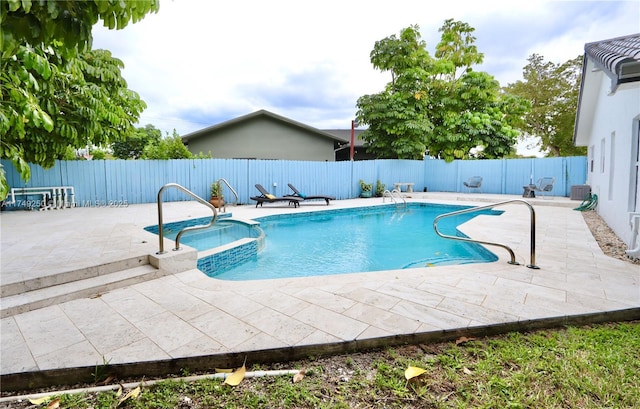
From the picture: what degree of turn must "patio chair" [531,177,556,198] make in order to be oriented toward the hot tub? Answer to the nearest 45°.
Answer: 0° — it already faces it

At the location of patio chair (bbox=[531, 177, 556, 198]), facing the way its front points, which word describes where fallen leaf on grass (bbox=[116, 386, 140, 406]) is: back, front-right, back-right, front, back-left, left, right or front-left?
front-left

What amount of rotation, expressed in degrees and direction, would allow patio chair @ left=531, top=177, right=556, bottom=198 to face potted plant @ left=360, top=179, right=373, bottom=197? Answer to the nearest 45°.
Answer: approximately 45° to its right

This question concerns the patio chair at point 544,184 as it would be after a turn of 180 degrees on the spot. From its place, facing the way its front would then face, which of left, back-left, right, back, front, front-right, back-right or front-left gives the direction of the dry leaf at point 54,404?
back-right

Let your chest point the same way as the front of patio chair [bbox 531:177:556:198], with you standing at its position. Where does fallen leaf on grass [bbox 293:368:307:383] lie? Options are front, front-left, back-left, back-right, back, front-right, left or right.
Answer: front-left

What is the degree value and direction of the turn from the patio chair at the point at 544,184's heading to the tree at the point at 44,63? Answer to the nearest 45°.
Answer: approximately 45° to its left

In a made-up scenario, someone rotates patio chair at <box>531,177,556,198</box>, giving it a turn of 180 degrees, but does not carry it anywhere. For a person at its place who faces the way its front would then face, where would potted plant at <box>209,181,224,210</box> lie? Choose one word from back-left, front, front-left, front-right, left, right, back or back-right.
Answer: back

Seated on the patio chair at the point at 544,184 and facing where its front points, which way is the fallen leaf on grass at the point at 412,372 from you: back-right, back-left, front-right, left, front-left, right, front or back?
front-left

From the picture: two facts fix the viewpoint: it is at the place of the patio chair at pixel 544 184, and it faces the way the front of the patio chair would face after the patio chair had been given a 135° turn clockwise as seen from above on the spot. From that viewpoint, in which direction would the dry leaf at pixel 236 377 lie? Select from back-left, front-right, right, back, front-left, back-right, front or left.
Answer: back

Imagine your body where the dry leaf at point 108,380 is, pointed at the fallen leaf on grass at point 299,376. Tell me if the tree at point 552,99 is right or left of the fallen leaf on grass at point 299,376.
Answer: left

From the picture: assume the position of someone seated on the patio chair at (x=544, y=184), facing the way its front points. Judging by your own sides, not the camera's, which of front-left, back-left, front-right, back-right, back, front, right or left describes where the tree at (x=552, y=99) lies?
back-right

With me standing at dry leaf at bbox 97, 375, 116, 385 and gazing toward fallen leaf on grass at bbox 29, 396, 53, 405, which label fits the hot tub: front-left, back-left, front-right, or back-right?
back-right
